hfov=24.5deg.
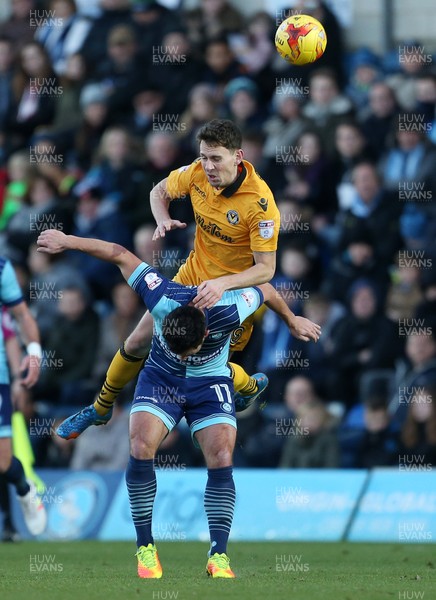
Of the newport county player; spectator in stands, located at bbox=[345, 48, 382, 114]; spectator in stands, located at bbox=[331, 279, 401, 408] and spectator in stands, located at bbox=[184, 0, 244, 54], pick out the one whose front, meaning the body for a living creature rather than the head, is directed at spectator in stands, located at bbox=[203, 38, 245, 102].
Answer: spectator in stands, located at bbox=[184, 0, 244, 54]

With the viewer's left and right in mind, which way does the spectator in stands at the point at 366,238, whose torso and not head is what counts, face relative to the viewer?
facing the viewer

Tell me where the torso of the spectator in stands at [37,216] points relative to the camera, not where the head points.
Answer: toward the camera

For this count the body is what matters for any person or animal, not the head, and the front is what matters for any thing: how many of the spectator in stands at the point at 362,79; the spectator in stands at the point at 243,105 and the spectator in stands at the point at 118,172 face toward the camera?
3

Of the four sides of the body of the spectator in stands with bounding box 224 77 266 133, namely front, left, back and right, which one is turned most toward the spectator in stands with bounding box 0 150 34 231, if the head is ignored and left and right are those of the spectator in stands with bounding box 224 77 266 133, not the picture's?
right

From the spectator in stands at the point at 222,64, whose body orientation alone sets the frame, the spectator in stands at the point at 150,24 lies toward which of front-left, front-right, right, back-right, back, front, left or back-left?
back-right

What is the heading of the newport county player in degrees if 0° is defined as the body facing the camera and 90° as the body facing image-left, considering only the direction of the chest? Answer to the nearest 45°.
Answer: approximately 45°

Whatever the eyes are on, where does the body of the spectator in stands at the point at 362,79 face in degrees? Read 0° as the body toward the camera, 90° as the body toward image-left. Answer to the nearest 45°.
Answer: approximately 0°
